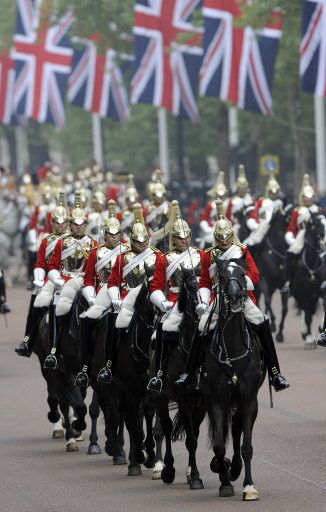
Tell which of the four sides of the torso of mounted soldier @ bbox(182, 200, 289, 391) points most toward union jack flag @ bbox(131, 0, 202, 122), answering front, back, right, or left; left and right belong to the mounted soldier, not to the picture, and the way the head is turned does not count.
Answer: back

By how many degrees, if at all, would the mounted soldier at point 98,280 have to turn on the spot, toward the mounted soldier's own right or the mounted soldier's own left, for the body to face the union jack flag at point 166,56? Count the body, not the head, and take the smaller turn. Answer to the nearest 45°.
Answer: approximately 135° to the mounted soldier's own left

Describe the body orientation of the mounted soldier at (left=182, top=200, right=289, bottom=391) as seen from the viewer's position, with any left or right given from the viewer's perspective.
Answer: facing the viewer

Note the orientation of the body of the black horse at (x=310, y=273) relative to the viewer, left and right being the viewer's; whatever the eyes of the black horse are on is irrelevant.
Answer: facing the viewer and to the right of the viewer

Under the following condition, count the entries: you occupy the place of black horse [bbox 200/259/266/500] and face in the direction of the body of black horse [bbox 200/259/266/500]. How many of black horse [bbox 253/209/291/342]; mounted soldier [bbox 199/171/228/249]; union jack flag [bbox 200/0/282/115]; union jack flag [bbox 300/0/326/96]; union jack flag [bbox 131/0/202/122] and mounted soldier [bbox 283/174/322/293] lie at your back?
6

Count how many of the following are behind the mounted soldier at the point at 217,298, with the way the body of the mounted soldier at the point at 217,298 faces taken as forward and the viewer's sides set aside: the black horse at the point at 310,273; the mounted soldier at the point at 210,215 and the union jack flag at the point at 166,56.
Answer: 3

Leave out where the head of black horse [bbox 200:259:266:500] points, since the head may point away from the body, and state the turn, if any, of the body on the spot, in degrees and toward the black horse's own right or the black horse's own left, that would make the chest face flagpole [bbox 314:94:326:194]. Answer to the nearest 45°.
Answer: approximately 180°

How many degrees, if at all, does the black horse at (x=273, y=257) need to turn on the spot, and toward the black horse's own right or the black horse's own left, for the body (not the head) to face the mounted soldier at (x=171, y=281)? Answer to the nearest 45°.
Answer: approximately 45° to the black horse's own right
